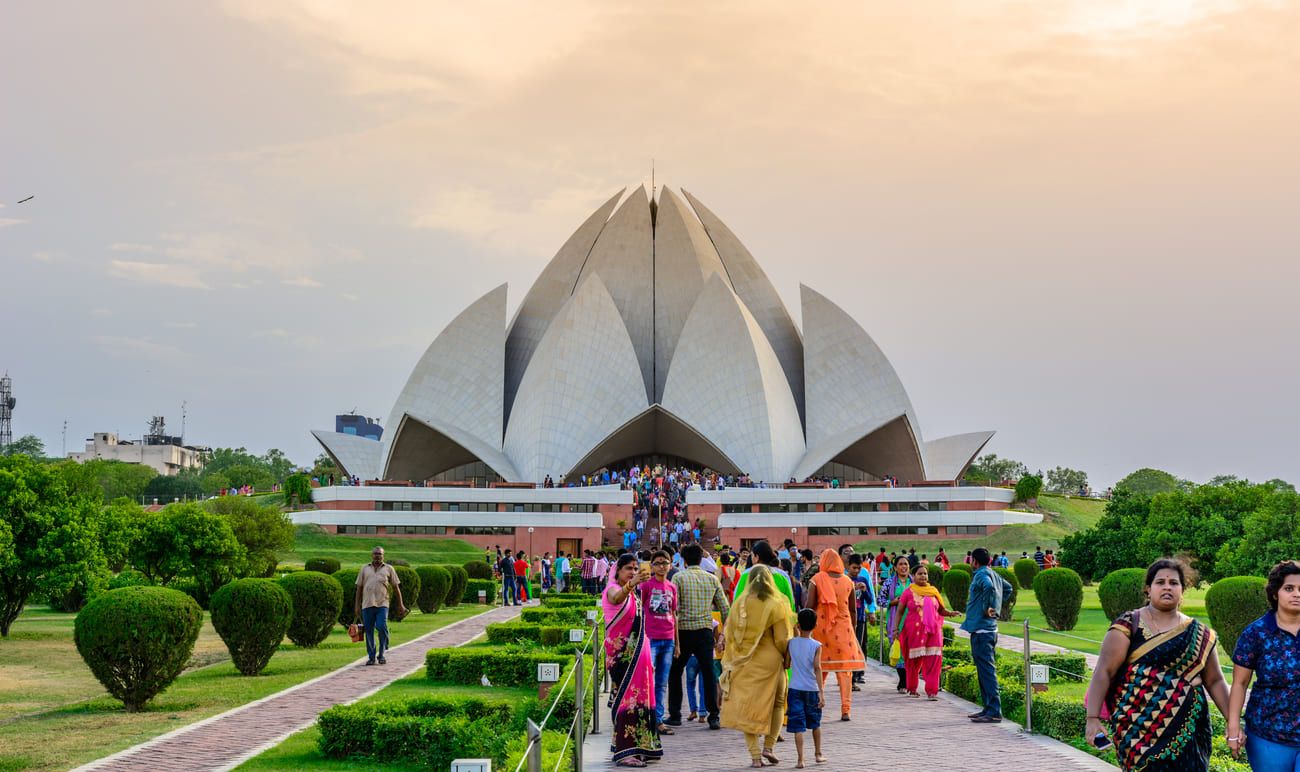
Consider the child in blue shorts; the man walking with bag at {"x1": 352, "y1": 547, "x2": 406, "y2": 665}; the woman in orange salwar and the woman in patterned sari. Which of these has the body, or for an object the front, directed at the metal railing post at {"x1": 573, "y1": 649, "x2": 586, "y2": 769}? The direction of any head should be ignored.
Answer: the man walking with bag

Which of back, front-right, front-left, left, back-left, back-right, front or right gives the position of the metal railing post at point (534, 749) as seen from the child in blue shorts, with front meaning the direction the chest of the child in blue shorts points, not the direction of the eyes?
back

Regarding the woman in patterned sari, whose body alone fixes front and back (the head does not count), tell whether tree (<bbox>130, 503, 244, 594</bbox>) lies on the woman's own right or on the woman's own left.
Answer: on the woman's own right

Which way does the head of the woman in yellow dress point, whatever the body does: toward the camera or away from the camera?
away from the camera

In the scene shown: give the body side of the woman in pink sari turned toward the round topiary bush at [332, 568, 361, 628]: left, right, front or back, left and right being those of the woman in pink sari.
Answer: back

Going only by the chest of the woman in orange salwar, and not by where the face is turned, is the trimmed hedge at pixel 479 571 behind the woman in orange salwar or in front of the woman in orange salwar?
in front

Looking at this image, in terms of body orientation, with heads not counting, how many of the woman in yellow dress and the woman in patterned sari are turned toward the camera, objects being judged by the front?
1

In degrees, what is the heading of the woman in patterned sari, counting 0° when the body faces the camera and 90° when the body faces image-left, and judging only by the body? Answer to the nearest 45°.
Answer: approximately 0°

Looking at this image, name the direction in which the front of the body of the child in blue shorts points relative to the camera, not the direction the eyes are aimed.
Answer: away from the camera

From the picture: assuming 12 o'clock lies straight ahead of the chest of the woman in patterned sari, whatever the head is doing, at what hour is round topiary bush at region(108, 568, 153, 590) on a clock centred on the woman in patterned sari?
The round topiary bush is roughly at 4 o'clock from the woman in patterned sari.

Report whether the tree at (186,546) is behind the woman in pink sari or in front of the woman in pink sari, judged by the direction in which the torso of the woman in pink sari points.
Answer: behind

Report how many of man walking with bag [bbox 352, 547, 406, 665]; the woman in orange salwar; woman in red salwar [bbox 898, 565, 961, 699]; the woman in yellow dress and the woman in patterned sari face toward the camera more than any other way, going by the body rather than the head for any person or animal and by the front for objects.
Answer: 3

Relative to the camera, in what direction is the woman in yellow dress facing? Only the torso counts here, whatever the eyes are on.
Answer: away from the camera

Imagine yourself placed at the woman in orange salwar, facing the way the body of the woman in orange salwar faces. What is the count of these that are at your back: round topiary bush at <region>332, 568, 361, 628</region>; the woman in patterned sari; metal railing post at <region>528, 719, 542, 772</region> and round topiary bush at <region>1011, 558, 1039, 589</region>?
2

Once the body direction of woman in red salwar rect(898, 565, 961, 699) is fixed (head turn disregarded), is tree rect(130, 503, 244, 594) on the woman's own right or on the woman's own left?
on the woman's own right

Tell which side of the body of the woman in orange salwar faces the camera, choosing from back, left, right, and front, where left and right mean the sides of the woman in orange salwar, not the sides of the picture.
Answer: back

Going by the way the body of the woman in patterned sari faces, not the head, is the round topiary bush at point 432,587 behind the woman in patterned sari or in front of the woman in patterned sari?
behind
